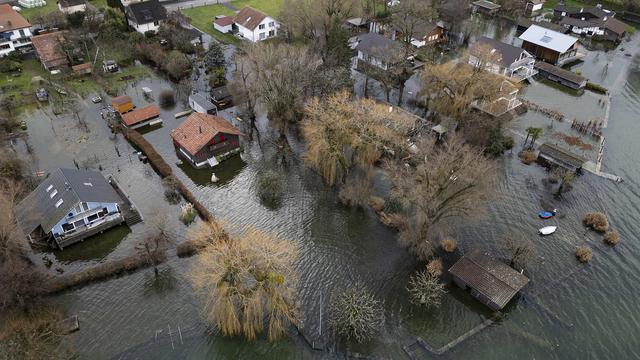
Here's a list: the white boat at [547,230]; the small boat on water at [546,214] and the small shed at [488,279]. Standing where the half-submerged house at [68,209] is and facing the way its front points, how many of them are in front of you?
3

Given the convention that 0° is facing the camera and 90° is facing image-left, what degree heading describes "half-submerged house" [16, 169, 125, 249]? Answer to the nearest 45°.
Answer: approximately 315°

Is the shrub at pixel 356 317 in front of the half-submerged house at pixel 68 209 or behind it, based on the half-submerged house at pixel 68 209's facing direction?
in front

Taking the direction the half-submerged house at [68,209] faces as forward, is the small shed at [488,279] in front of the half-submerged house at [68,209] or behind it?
in front
